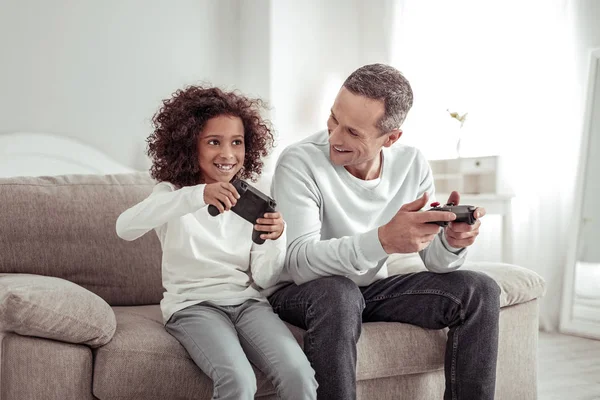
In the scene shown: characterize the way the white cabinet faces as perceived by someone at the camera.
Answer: facing the viewer

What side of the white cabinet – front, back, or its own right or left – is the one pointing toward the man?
front

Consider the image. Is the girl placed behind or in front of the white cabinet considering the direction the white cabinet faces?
in front

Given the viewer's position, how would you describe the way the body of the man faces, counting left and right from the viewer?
facing the viewer and to the right of the viewer

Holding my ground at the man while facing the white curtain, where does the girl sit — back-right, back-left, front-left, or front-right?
back-left

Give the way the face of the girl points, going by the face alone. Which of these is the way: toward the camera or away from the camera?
toward the camera

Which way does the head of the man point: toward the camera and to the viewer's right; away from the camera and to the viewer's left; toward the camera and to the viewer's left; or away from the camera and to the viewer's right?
toward the camera and to the viewer's left

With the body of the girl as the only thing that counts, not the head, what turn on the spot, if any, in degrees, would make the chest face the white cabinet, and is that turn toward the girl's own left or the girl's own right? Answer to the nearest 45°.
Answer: approximately 90° to the girl's own left

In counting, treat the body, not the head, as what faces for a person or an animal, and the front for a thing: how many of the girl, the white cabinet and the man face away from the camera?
0

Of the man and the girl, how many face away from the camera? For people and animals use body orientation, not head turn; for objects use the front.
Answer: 0

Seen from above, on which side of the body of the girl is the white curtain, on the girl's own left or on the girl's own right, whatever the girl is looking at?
on the girl's own left

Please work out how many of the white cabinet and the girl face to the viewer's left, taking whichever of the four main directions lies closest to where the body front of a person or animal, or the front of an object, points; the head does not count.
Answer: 0

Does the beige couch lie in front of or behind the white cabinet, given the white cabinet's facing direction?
in front
